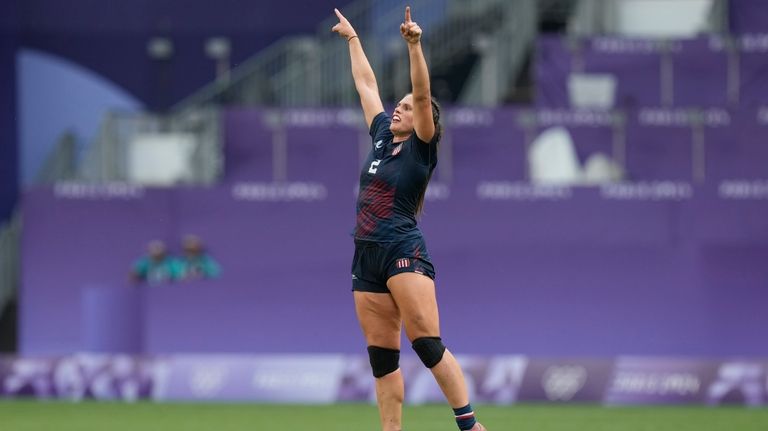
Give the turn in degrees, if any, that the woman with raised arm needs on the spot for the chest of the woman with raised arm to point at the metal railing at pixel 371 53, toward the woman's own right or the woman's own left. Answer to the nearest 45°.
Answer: approximately 135° to the woman's own right

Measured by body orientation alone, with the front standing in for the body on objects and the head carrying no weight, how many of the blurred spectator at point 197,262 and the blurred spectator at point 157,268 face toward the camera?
2

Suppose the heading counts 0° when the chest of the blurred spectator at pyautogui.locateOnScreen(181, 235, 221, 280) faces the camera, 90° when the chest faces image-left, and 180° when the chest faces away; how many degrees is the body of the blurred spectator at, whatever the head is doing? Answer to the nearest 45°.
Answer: approximately 0°
